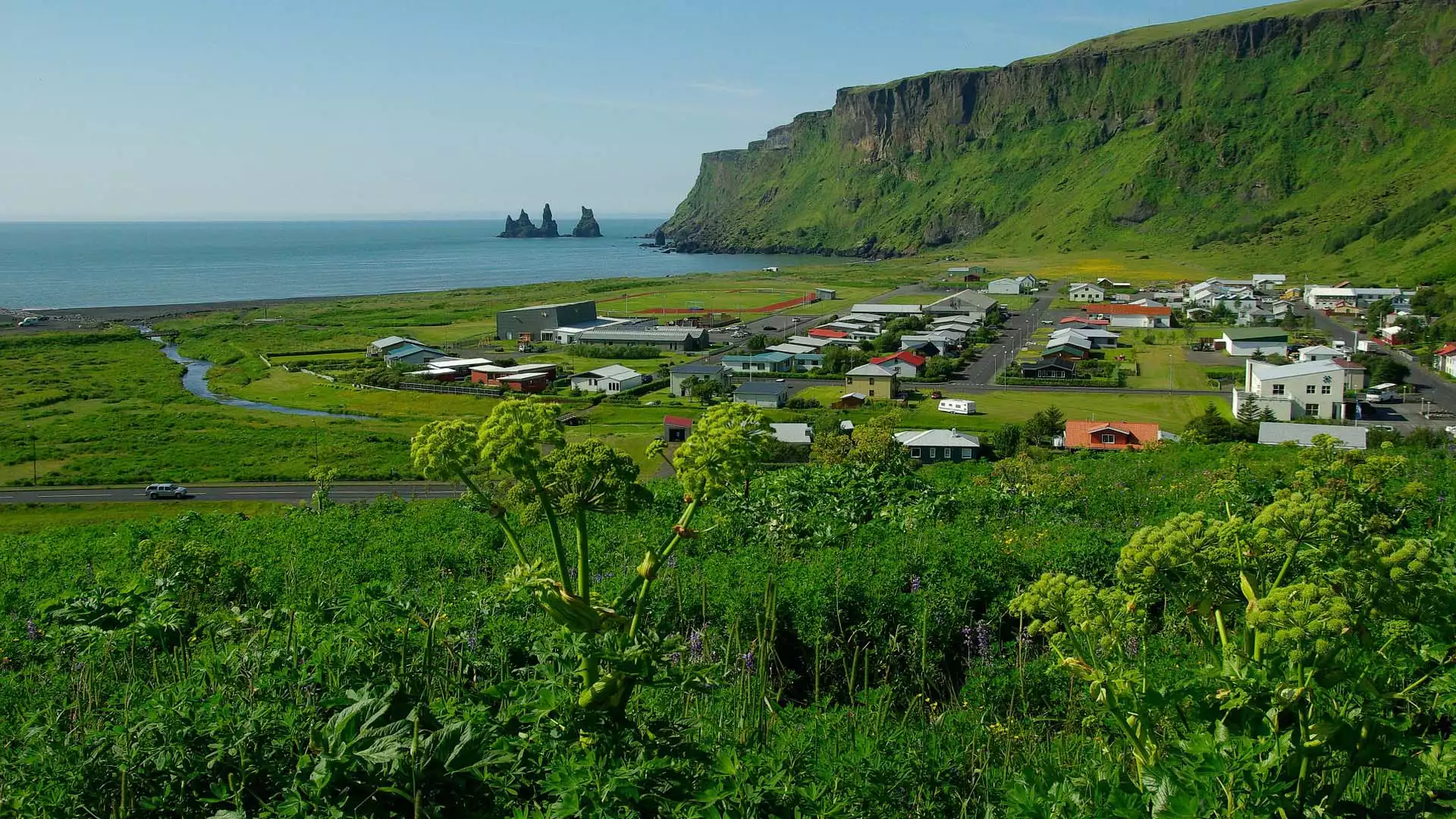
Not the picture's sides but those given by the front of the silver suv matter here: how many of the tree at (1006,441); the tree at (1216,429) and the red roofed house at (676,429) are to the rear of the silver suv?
0

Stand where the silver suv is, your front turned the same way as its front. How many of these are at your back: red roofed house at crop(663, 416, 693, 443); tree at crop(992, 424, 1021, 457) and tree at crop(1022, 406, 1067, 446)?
0

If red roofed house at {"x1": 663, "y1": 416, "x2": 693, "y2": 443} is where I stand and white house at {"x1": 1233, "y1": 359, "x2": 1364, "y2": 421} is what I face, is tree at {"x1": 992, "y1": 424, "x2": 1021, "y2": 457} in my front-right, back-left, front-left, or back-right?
front-right

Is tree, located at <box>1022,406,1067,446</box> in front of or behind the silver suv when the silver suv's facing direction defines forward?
in front

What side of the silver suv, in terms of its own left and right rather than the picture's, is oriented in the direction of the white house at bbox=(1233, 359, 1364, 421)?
front

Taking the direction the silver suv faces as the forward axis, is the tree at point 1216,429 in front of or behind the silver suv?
in front

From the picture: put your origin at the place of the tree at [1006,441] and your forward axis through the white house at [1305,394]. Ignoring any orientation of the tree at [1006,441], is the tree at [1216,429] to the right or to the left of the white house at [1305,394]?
right

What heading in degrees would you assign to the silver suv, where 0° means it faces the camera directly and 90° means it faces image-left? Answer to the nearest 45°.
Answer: approximately 270°

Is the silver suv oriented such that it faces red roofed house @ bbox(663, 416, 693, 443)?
yes
